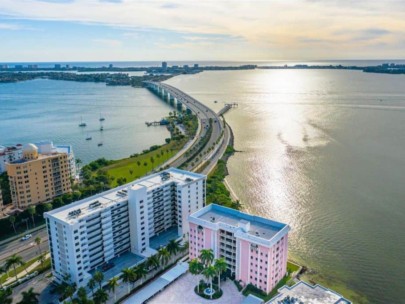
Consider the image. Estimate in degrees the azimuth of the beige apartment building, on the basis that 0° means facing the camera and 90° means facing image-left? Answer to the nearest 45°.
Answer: approximately 315°

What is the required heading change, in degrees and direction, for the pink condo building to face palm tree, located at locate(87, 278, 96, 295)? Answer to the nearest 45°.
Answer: approximately 45° to its right

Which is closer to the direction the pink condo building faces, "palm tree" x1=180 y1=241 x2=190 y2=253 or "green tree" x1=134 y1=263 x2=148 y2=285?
the green tree
